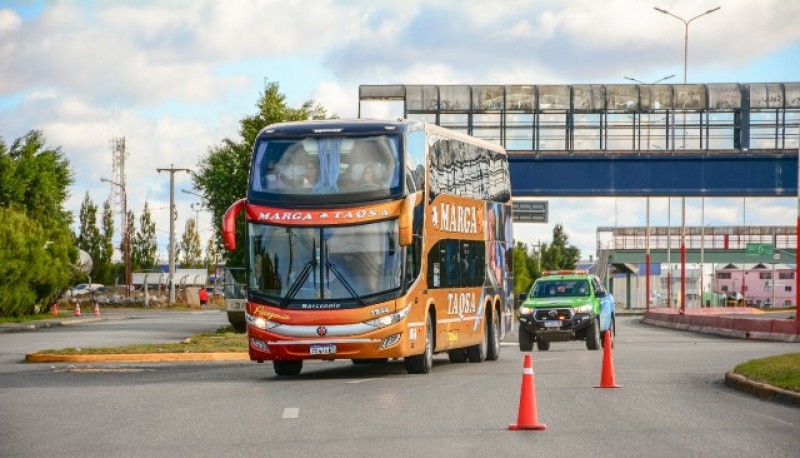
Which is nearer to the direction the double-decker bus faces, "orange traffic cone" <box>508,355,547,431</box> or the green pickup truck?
the orange traffic cone

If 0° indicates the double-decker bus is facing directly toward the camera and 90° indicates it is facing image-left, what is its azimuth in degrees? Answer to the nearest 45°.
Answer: approximately 0°

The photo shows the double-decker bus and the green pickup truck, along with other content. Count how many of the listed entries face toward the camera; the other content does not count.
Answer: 2

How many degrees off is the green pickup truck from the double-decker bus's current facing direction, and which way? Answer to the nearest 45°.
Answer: approximately 135° to its left

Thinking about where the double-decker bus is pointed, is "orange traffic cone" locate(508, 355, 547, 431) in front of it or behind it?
in front

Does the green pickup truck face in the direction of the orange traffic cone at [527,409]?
yes
